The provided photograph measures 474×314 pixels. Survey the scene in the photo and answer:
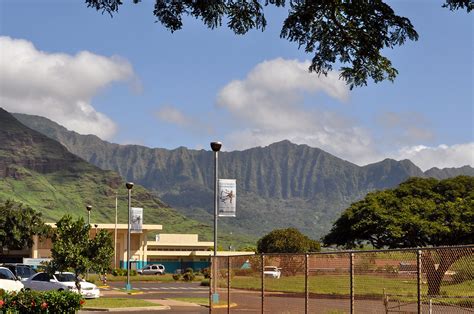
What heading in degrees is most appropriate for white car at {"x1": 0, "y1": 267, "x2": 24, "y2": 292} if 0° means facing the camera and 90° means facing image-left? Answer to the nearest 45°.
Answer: approximately 270°

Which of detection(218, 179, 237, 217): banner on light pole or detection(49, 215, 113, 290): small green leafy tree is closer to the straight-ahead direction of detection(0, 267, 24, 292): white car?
the banner on light pole

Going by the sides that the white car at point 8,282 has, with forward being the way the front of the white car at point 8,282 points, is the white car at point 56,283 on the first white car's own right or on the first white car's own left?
on the first white car's own left

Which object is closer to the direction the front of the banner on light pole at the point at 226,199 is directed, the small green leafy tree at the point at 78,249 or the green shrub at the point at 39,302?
the green shrub

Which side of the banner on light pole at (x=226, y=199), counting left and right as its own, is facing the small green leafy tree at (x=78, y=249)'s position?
right

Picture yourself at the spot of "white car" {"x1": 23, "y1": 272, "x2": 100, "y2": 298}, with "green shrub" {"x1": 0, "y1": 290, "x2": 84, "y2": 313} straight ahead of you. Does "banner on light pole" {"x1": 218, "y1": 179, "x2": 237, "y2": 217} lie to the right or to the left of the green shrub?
left

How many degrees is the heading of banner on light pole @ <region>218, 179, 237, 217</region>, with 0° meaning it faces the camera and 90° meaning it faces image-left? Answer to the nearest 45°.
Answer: approximately 0°
